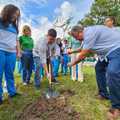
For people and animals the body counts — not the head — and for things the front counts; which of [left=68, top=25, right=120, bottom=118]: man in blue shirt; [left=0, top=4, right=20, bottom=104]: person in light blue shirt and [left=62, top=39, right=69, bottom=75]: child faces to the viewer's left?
the man in blue shirt

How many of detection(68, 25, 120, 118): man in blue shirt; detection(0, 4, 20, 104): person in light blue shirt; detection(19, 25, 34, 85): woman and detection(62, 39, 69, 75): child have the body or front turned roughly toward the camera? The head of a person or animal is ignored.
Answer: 2

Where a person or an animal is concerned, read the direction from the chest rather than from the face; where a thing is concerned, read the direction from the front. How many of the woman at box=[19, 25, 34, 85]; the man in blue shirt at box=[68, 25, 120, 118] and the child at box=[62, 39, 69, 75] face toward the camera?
2

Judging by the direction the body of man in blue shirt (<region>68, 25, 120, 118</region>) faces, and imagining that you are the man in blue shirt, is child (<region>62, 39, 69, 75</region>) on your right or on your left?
on your right

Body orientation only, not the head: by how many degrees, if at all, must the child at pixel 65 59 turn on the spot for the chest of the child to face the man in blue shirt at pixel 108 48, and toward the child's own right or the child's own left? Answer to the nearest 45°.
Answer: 0° — they already face them

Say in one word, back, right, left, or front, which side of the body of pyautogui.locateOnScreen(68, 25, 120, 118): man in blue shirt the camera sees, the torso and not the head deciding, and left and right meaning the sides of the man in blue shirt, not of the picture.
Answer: left
